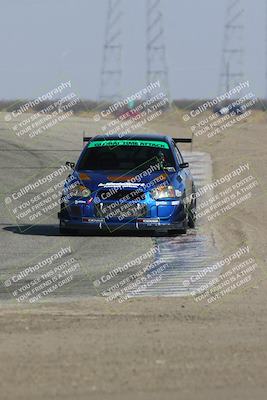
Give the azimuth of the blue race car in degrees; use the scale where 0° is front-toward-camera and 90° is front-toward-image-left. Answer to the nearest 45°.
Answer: approximately 0°
